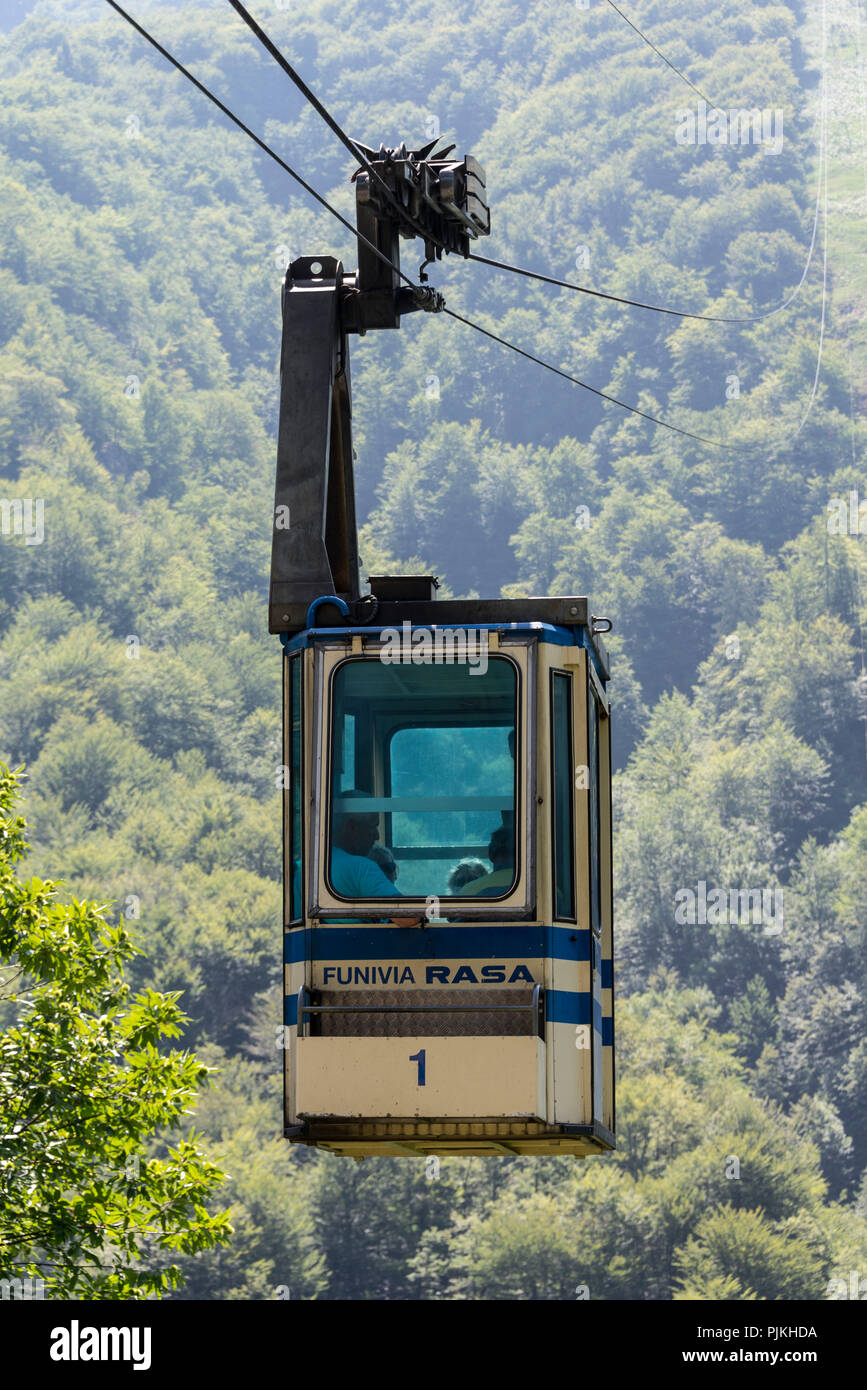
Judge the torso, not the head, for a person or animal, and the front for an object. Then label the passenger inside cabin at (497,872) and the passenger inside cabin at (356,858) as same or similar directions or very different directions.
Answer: very different directions

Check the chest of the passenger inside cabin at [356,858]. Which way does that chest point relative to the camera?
to the viewer's right

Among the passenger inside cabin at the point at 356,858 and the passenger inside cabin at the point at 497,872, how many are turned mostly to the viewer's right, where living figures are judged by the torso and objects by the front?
1

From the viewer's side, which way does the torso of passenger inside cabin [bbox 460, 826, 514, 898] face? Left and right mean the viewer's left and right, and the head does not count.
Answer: facing to the left of the viewer

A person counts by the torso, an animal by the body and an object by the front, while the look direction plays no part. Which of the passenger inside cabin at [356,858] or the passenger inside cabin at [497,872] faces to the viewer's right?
the passenger inside cabin at [356,858]
